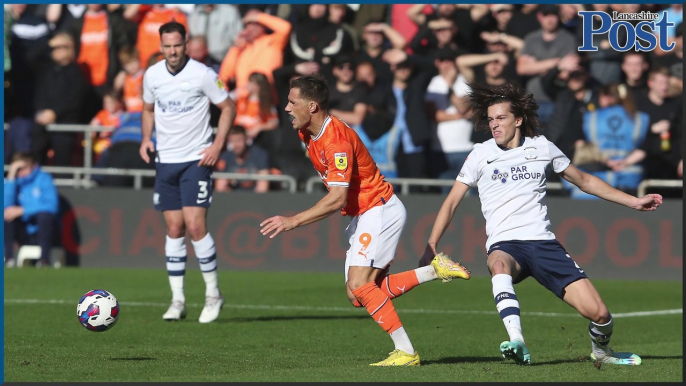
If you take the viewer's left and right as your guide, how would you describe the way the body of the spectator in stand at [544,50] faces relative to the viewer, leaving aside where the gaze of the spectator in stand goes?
facing the viewer

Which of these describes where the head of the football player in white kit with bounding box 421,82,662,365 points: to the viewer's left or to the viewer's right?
to the viewer's left

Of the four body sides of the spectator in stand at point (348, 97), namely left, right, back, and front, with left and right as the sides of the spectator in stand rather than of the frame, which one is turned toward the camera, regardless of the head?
front

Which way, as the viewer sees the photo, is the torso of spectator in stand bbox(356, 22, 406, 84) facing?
toward the camera

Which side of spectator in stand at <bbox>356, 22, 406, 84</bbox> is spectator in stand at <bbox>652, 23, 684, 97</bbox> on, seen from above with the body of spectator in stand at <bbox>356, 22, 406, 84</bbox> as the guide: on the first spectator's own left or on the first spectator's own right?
on the first spectator's own left

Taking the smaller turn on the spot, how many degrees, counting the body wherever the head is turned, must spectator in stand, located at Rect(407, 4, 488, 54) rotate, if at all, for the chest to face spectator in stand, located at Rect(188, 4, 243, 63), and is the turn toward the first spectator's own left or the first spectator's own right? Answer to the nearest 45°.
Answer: approximately 90° to the first spectator's own right

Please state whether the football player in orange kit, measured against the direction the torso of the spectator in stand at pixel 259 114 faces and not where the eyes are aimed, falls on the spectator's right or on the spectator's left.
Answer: on the spectator's left

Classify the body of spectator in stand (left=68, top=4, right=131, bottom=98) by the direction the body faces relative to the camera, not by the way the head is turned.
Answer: toward the camera

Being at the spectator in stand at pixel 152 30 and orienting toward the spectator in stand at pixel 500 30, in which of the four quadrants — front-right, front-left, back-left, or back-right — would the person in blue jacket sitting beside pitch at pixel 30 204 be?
back-right

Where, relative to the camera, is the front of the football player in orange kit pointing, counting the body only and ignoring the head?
to the viewer's left
